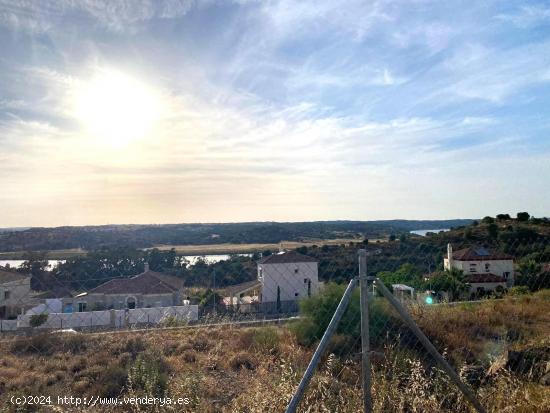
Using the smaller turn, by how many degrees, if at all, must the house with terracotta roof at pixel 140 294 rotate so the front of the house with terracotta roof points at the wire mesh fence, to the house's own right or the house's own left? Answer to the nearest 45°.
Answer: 0° — it already faces it

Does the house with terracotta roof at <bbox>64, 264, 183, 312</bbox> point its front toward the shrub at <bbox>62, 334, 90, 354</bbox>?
yes

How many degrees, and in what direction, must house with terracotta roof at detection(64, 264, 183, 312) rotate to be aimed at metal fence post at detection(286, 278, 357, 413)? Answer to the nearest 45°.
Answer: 0° — it already faces it
